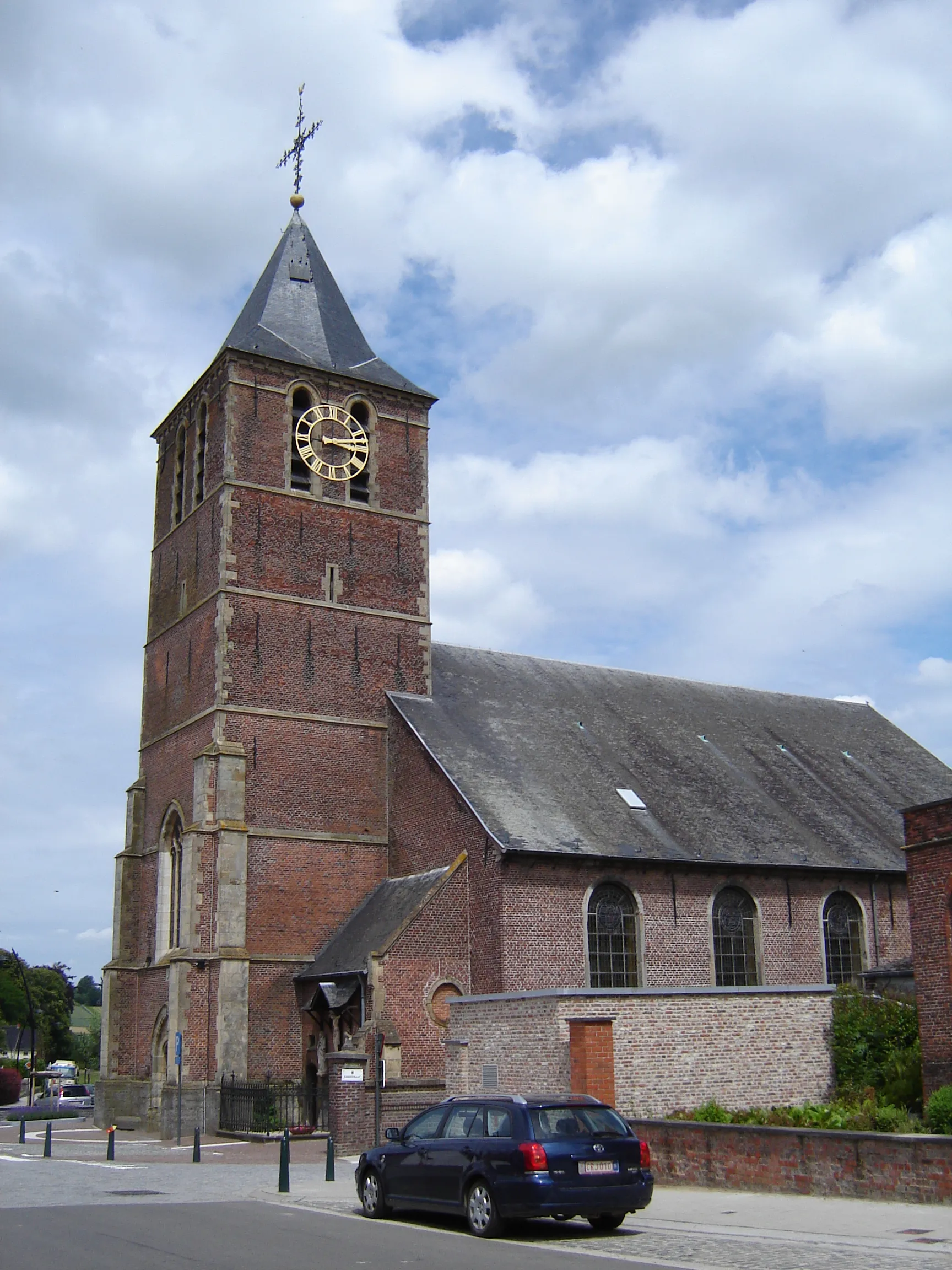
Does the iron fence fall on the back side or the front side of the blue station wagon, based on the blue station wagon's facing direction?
on the front side

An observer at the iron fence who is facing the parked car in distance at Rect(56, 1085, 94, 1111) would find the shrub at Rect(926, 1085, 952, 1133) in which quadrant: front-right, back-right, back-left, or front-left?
back-right

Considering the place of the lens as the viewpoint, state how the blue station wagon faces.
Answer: facing away from the viewer and to the left of the viewer

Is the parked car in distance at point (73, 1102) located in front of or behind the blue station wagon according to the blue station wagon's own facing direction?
in front

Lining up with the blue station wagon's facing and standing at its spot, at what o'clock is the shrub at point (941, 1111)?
The shrub is roughly at 3 o'clock from the blue station wagon.

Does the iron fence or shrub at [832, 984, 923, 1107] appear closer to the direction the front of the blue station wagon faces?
the iron fence

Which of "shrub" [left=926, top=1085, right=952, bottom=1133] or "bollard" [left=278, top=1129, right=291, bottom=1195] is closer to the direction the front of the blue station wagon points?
the bollard

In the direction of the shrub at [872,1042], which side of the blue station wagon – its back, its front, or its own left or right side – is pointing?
right
